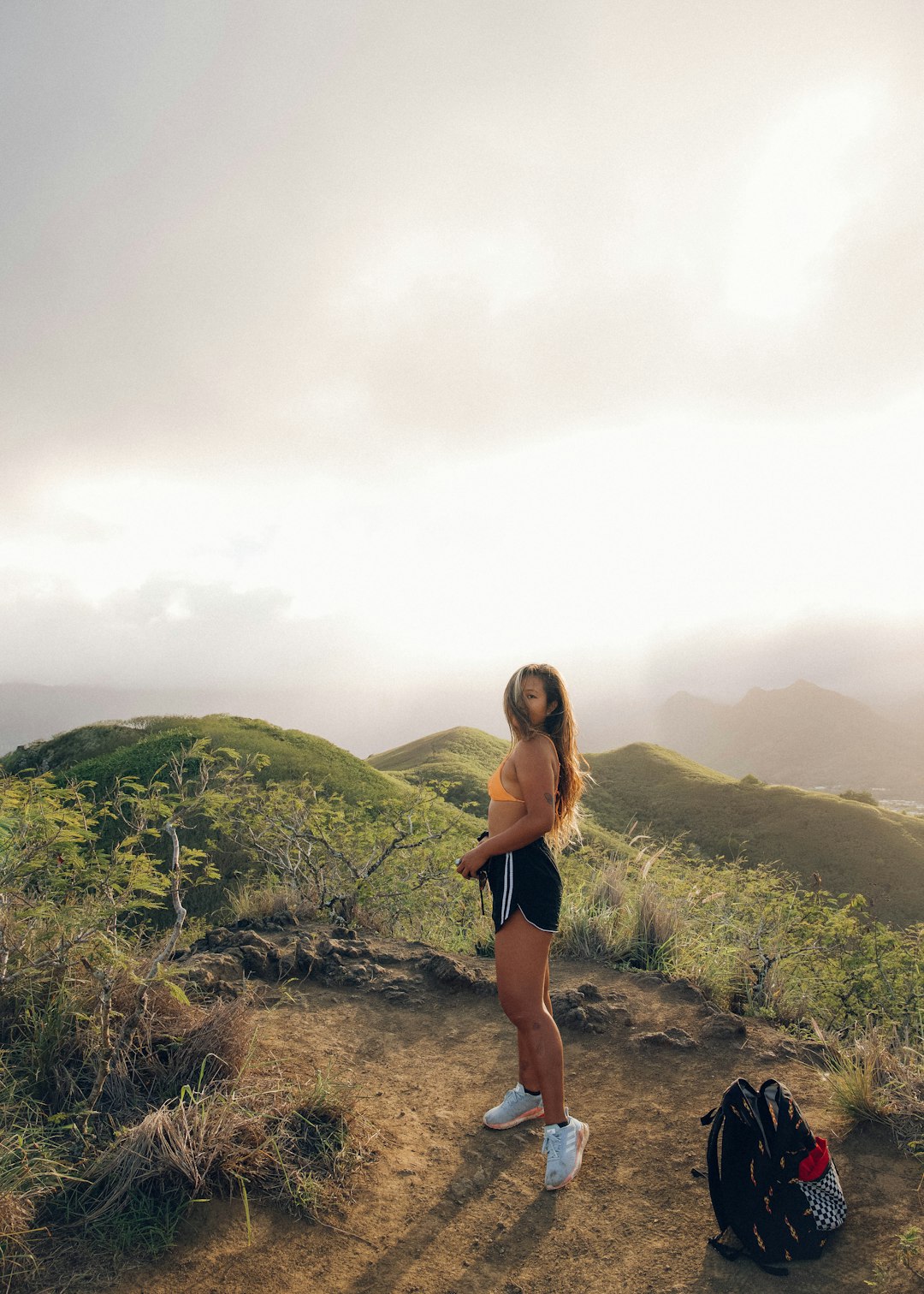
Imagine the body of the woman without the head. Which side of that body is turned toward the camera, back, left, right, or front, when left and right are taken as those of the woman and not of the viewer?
left

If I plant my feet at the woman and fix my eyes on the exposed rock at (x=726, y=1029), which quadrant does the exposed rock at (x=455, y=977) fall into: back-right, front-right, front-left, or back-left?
front-left

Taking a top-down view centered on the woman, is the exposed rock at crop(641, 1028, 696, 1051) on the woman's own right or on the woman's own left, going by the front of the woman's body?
on the woman's own right

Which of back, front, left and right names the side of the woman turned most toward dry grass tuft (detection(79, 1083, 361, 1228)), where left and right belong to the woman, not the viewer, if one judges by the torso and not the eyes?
front

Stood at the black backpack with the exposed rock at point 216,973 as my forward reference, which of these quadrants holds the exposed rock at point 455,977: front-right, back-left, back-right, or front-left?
front-right

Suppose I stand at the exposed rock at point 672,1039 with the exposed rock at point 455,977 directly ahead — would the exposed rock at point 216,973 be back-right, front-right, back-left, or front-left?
front-left

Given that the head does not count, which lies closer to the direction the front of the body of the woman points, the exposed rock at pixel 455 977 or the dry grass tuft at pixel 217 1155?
the dry grass tuft

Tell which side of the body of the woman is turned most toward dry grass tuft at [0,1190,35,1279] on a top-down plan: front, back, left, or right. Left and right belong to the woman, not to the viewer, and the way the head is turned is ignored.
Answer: front

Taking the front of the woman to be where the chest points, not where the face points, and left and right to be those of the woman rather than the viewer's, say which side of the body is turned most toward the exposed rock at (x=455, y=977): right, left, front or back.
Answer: right

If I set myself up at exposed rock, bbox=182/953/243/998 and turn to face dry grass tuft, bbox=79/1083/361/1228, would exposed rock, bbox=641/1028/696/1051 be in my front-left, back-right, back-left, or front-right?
front-left
